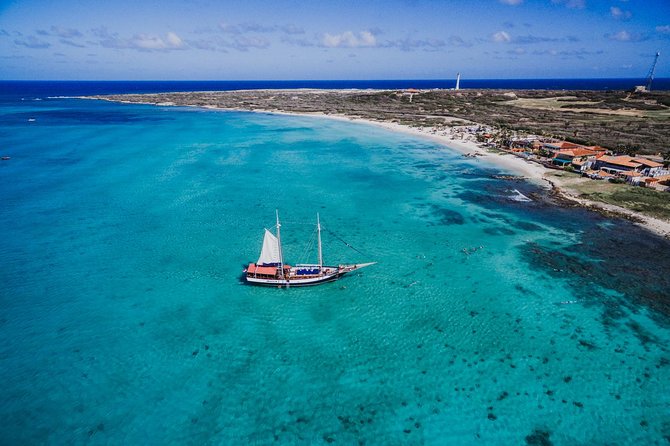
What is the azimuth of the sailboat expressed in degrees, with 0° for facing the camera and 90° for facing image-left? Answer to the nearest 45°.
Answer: approximately 270°
